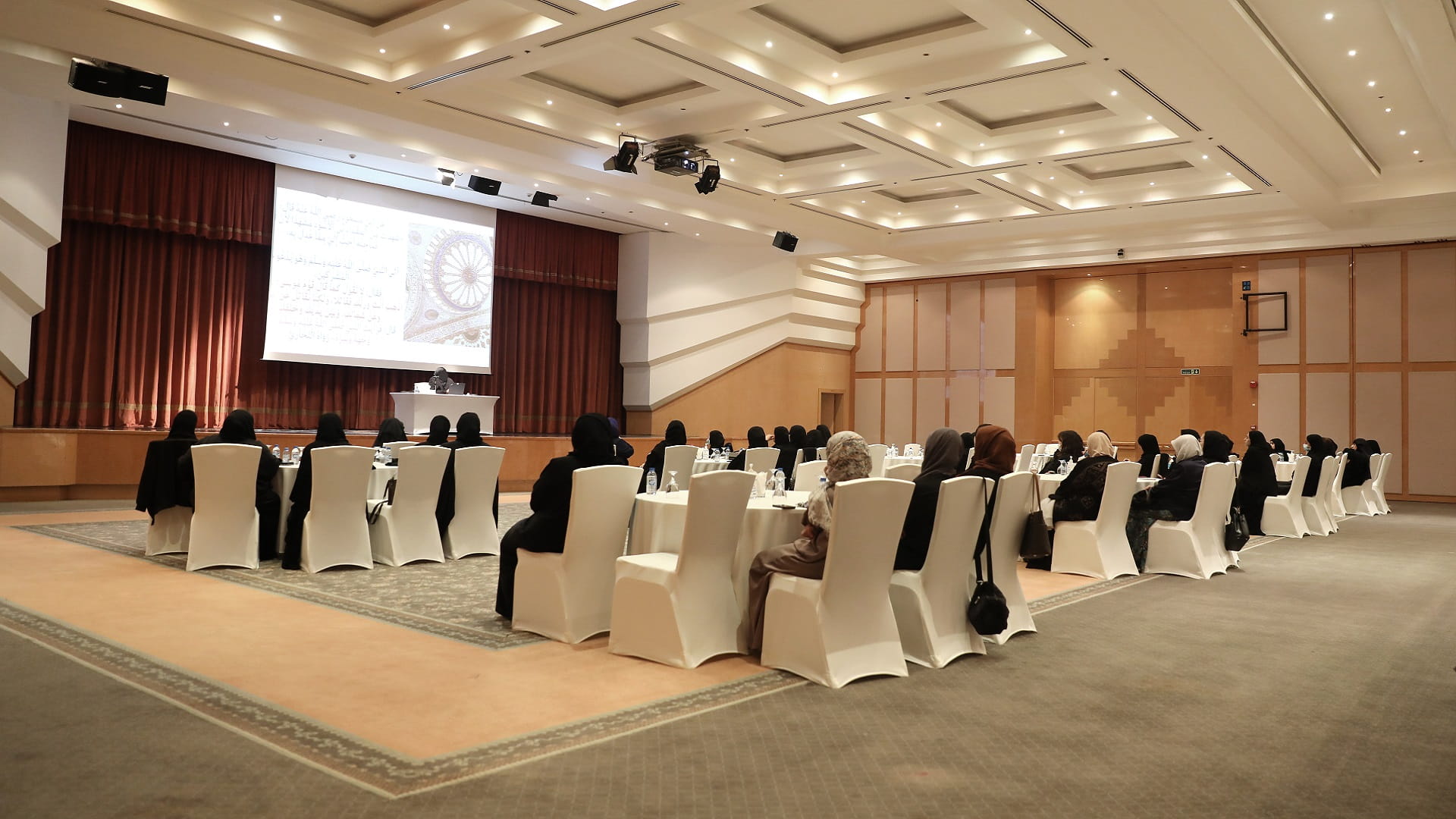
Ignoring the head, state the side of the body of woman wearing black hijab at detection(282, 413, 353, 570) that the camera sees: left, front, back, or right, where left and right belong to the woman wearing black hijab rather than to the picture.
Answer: back

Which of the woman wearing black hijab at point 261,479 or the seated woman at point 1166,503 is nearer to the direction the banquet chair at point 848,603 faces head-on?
the woman wearing black hijab

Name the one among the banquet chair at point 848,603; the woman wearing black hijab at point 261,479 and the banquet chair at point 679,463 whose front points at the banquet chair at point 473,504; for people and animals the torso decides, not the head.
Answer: the banquet chair at point 848,603

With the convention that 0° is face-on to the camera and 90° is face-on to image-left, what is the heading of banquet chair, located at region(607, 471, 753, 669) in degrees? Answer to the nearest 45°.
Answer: approximately 135°

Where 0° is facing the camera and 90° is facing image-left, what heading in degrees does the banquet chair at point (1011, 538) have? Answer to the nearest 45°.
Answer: approximately 135°

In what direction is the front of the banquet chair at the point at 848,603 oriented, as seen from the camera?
facing away from the viewer and to the left of the viewer

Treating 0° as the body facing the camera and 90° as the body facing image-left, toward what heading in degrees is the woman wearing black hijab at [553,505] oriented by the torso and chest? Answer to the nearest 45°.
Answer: approximately 135°

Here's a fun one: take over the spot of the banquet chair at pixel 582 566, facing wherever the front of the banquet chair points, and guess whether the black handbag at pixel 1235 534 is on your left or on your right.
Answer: on your right

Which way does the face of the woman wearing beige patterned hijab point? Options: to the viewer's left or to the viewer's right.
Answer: to the viewer's left

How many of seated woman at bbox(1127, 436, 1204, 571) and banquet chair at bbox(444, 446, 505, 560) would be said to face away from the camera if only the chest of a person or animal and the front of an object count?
1

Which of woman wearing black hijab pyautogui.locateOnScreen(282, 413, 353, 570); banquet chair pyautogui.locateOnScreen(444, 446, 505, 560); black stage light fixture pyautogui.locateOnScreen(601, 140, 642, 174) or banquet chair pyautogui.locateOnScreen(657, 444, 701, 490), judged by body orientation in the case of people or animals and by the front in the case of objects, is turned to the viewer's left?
the black stage light fixture

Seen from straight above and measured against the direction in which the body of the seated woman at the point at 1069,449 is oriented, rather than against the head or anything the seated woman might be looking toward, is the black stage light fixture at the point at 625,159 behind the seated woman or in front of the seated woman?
in front
